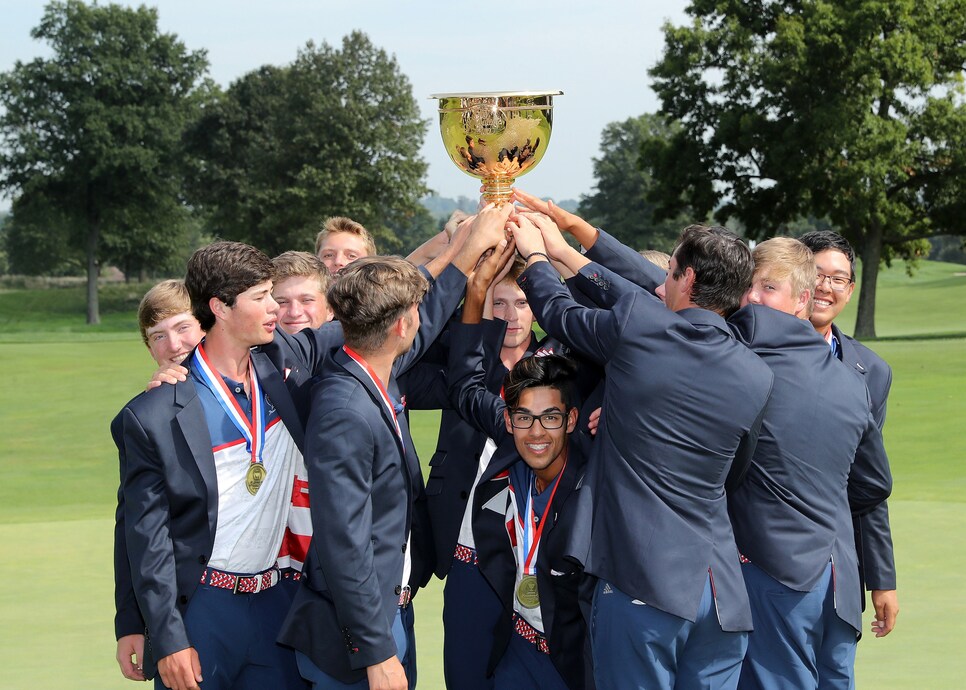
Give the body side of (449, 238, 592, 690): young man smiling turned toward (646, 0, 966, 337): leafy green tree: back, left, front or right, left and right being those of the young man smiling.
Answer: back

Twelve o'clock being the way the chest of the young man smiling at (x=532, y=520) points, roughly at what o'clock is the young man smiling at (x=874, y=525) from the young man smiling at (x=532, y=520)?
the young man smiling at (x=874, y=525) is roughly at 8 o'clock from the young man smiling at (x=532, y=520).

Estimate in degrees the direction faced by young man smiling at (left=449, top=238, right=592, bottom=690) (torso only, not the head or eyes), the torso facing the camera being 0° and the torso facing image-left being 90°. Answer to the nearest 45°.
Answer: approximately 0°
